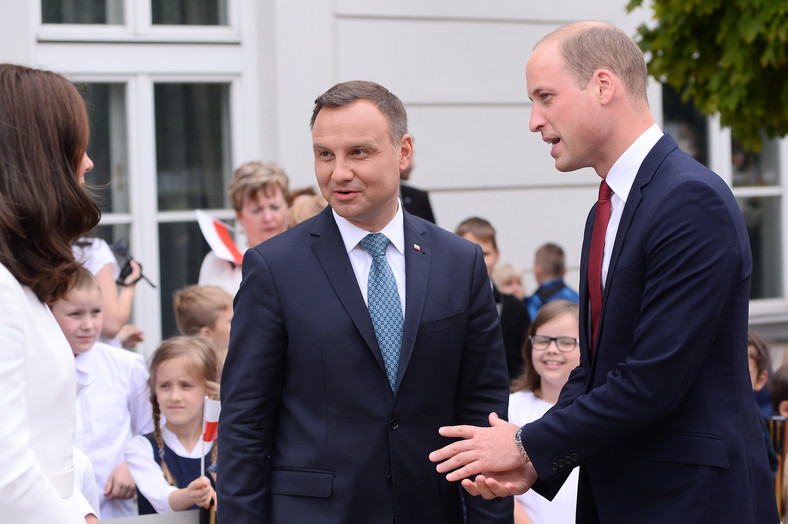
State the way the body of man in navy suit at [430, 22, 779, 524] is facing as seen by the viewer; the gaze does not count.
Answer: to the viewer's left

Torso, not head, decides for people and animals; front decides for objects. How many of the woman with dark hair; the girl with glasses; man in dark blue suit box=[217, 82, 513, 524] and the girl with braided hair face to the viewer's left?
0

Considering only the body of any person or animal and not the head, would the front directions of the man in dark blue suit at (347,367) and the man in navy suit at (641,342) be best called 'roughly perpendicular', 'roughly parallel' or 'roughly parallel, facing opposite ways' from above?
roughly perpendicular

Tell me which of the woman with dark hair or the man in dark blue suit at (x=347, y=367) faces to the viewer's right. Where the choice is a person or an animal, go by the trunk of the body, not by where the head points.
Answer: the woman with dark hair

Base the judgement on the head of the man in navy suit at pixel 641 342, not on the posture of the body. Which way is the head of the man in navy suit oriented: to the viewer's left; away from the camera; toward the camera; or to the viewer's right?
to the viewer's left

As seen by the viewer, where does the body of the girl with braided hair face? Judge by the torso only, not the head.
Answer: toward the camera

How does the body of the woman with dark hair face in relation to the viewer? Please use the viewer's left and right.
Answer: facing to the right of the viewer

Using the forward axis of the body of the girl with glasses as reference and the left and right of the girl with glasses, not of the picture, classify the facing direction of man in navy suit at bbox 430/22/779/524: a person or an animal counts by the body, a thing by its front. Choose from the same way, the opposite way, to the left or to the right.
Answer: to the right

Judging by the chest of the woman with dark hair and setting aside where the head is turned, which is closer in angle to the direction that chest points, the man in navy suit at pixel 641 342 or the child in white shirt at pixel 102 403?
the man in navy suit

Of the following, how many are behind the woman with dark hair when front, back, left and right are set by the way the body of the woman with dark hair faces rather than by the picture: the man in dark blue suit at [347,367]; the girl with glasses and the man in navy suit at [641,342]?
0

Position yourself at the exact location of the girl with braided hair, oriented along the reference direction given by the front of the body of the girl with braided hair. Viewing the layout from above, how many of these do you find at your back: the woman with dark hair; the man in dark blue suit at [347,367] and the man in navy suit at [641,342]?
0

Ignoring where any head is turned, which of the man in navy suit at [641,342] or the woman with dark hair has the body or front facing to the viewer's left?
the man in navy suit

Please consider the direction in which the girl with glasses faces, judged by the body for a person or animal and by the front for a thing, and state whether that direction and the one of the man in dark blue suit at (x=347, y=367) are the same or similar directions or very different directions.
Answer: same or similar directions

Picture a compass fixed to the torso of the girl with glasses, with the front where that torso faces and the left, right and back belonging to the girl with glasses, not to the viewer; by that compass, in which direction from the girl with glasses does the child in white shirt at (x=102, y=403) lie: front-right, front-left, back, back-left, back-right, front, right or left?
right

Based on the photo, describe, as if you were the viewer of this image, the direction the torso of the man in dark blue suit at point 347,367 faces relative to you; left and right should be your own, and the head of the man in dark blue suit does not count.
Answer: facing the viewer
